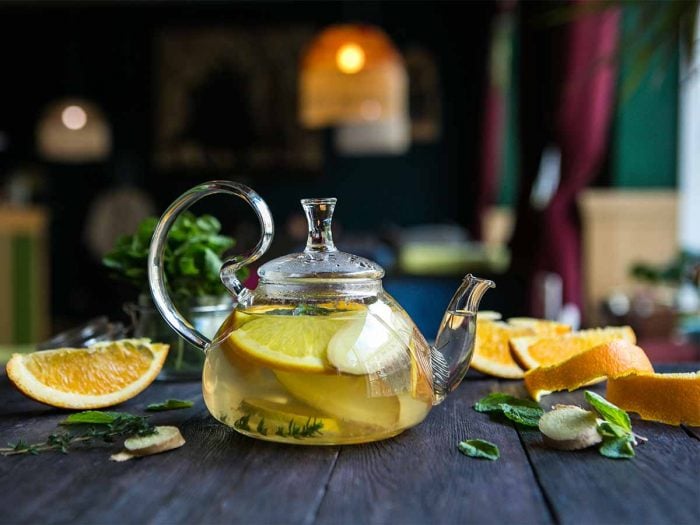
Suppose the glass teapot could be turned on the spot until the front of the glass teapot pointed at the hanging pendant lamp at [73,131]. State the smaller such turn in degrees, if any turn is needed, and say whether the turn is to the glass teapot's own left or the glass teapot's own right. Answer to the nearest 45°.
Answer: approximately 90° to the glass teapot's own left

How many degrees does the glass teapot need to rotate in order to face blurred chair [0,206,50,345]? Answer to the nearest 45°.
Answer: approximately 90° to its left

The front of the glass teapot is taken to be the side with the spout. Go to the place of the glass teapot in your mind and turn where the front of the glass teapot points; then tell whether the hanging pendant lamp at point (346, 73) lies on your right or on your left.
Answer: on your left

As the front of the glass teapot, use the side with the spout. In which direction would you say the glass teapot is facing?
to the viewer's right
